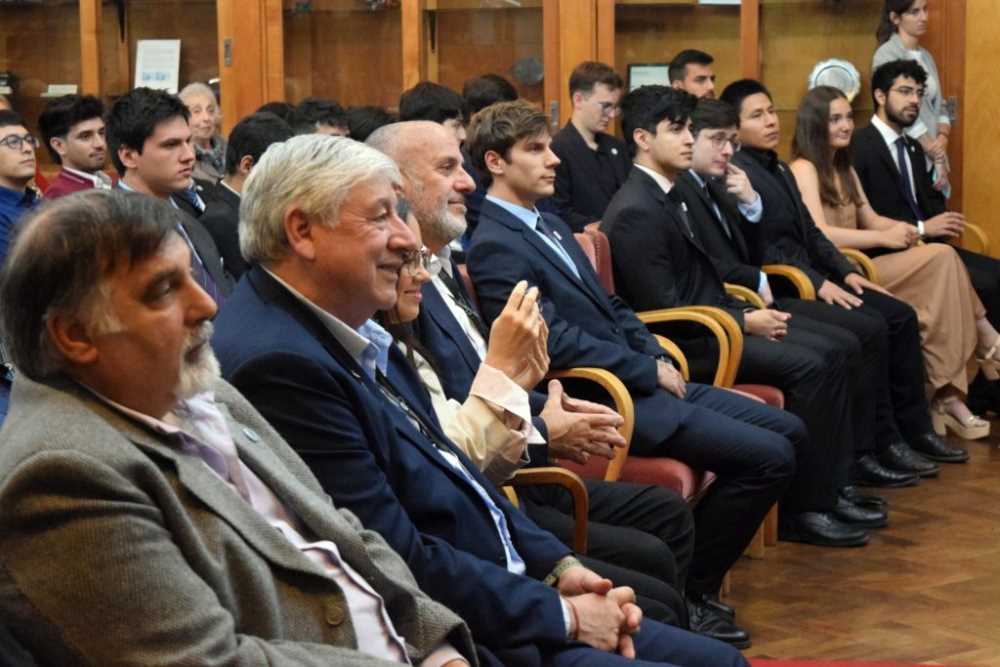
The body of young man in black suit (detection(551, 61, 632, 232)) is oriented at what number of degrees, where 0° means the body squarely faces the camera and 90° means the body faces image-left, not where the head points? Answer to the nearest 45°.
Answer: approximately 315°

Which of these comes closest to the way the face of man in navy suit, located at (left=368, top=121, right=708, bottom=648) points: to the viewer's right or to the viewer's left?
to the viewer's right

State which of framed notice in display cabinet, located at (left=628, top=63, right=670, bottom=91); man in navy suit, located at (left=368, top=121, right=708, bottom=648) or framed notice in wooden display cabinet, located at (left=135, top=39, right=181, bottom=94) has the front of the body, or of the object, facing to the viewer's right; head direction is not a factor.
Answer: the man in navy suit

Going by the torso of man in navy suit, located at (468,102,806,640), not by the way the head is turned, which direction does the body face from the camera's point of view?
to the viewer's right

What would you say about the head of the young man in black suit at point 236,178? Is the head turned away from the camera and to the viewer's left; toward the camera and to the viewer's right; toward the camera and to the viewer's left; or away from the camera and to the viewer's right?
away from the camera and to the viewer's right

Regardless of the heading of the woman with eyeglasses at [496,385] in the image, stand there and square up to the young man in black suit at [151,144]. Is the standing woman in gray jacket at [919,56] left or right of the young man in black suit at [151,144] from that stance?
right

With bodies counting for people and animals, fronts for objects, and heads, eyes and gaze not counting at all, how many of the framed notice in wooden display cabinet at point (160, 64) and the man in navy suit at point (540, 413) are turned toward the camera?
1
